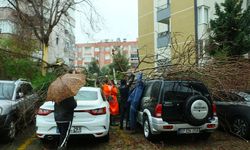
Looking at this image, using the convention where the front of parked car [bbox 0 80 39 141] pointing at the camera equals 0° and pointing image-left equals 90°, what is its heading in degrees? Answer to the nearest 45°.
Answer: approximately 45°

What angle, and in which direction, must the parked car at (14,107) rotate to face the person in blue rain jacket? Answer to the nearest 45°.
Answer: approximately 135° to its left

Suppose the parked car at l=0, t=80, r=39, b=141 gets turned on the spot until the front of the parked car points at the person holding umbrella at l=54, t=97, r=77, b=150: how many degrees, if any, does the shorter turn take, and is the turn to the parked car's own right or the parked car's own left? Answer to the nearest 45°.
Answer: approximately 45° to the parked car's own left

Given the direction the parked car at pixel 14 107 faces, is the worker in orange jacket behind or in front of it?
behind

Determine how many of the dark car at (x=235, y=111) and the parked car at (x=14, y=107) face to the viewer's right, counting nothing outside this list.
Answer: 0

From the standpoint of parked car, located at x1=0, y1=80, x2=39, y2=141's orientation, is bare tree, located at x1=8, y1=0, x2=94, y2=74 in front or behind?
behind

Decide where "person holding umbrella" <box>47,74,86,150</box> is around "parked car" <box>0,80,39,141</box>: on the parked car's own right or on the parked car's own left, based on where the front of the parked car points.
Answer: on the parked car's own left

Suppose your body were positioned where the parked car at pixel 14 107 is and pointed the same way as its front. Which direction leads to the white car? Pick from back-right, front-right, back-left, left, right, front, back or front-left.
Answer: left
